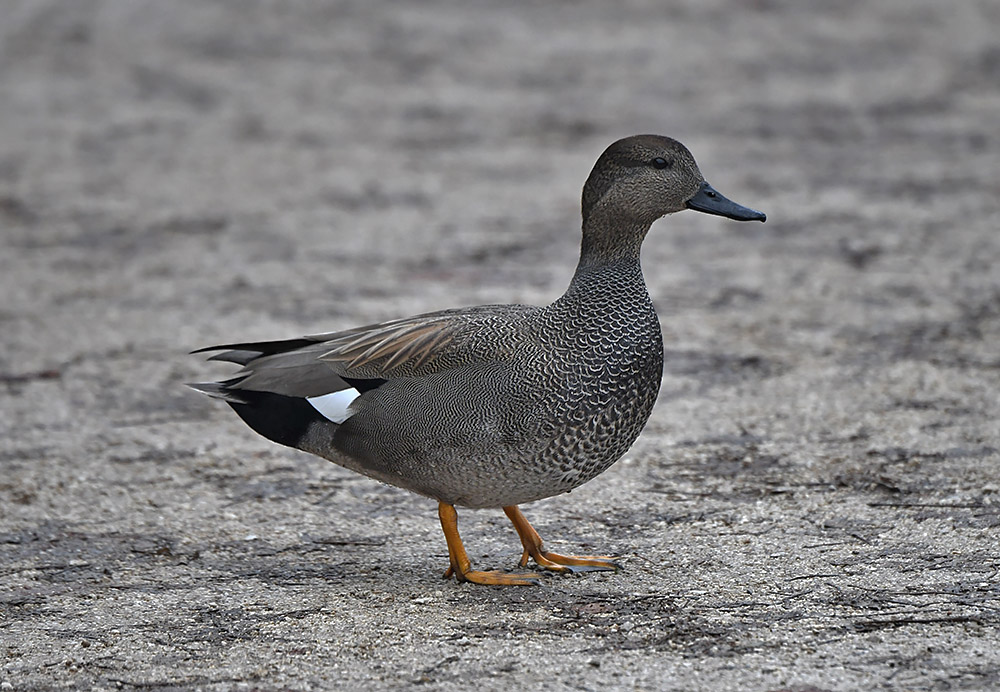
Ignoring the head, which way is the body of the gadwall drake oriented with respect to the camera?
to the viewer's right
